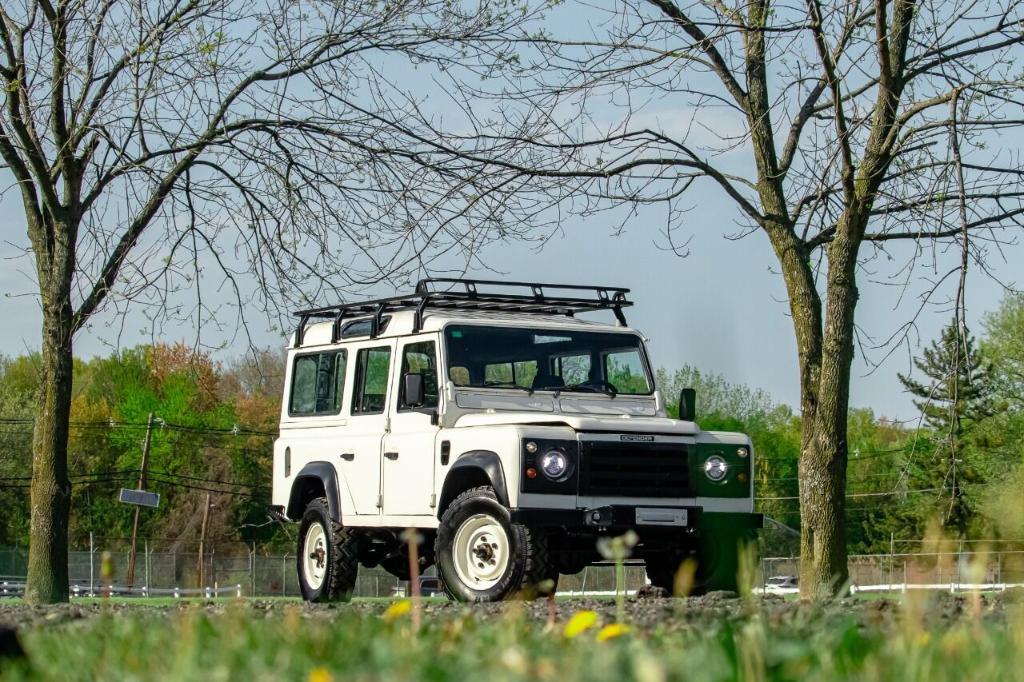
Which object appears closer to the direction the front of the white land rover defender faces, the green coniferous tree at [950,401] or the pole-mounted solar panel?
the green coniferous tree

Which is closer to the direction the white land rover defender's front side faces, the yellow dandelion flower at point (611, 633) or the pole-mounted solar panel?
the yellow dandelion flower

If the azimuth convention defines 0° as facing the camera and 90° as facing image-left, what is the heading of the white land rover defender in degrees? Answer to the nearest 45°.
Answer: approximately 315°

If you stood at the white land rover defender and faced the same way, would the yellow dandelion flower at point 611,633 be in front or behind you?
in front

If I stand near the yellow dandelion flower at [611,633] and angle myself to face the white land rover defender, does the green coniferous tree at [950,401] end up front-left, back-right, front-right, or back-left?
front-right

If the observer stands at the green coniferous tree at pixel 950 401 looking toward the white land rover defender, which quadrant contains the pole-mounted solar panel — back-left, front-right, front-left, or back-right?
front-right

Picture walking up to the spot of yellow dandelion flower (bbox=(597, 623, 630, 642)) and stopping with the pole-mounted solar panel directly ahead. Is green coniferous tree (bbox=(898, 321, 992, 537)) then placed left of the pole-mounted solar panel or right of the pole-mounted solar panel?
right

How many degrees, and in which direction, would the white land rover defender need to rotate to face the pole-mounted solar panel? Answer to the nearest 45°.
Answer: approximately 180°
